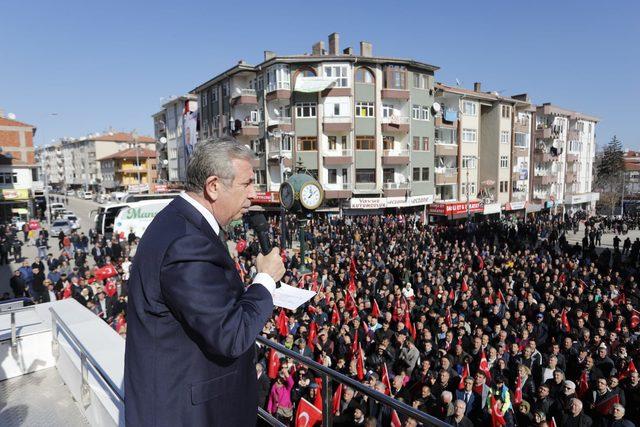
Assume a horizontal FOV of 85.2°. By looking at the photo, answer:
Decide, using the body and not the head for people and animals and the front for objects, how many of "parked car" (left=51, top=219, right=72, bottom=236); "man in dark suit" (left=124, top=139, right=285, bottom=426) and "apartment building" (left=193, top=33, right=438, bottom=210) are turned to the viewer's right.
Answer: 1

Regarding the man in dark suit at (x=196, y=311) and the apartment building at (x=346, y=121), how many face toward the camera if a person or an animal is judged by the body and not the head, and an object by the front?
1

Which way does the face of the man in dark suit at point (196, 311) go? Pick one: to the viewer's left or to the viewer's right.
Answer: to the viewer's right

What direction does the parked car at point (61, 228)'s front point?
toward the camera

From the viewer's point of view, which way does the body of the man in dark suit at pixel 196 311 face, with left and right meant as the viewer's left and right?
facing to the right of the viewer

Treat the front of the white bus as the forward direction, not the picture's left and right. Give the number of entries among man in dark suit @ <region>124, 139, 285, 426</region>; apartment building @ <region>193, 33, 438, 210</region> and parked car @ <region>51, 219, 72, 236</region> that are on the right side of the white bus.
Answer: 1

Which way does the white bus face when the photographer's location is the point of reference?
facing the viewer and to the left of the viewer

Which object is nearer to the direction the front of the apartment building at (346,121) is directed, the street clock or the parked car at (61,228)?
the street clock

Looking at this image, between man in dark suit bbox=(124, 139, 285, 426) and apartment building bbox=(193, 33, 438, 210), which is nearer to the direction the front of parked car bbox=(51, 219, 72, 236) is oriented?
the man in dark suit

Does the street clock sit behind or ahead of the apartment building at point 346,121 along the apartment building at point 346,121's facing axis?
ahead

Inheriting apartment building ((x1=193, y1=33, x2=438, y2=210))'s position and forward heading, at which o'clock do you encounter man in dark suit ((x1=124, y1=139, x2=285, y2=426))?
The man in dark suit is roughly at 12 o'clock from the apartment building.

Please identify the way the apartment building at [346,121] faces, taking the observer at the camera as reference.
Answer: facing the viewer

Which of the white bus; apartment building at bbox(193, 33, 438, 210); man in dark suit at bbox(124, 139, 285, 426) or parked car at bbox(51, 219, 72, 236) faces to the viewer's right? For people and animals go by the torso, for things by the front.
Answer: the man in dark suit

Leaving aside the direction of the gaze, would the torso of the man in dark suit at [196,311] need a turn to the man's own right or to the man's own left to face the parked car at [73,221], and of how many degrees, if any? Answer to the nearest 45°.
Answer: approximately 90° to the man's own left

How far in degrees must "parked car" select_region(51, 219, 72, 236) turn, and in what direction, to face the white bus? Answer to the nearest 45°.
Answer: approximately 45° to its left
